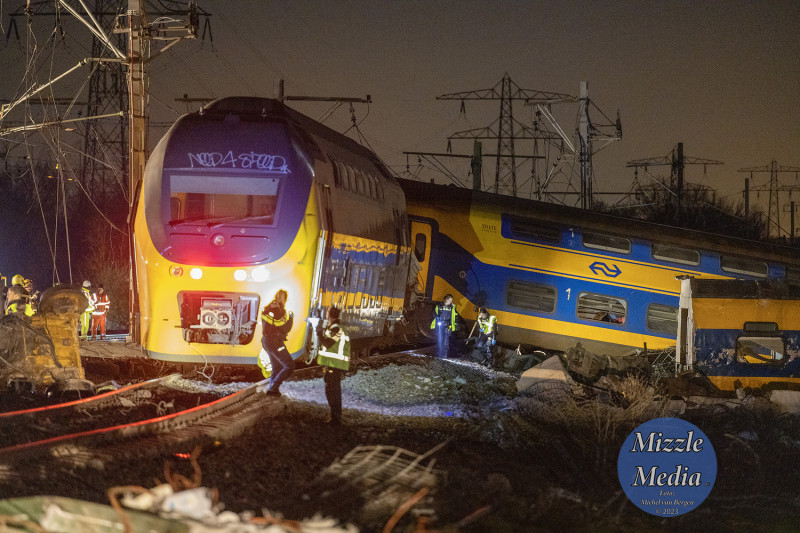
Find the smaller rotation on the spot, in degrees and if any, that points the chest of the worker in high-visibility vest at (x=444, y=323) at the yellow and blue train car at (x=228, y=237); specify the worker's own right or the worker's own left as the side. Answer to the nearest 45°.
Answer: approximately 45° to the worker's own right

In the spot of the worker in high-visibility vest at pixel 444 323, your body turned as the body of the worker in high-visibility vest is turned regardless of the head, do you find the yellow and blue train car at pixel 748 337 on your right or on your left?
on your left

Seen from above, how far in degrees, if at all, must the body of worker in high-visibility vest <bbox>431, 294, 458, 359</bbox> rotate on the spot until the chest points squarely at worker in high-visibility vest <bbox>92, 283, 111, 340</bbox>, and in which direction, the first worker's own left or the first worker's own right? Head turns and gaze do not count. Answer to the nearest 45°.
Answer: approximately 90° to the first worker's own right

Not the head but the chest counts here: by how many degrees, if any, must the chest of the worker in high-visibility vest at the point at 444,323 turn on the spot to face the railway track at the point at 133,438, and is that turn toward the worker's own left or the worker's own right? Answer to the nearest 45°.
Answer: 0° — they already face it

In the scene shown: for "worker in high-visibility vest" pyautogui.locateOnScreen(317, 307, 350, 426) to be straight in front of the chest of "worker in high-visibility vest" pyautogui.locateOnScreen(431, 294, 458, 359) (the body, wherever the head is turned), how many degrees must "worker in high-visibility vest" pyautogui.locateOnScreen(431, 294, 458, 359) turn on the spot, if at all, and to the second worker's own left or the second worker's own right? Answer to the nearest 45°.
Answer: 0° — they already face them

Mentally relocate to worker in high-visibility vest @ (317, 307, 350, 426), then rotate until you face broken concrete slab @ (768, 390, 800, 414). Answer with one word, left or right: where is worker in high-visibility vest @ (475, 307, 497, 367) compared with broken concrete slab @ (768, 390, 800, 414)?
left

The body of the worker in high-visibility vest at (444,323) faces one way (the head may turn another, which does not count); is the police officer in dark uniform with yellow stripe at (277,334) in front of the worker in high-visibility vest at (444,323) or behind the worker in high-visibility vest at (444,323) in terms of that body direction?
in front

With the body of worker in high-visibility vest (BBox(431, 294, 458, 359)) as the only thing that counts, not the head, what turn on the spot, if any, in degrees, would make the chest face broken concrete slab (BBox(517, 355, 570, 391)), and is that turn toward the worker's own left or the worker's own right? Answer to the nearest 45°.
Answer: approximately 45° to the worker's own left

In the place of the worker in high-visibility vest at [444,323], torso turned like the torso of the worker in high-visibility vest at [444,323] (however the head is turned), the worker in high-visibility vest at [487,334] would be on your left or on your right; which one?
on your left

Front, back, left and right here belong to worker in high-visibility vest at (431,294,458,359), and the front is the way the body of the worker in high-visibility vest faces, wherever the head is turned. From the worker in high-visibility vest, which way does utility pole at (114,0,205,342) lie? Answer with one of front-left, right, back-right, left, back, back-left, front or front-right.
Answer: right

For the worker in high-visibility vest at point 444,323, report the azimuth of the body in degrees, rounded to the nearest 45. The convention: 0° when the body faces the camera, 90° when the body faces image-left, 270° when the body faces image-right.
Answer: approximately 0°
